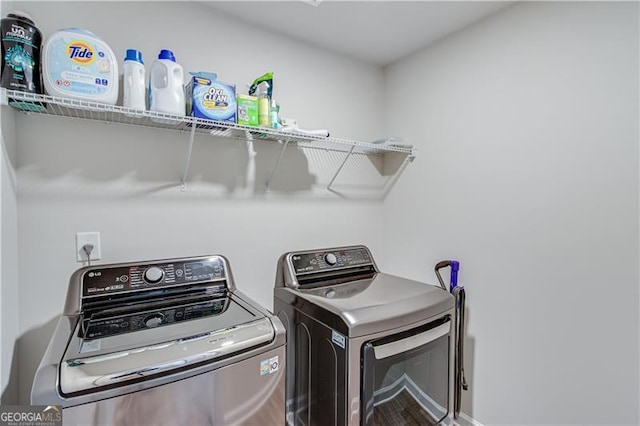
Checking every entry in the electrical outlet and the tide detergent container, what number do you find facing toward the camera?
2

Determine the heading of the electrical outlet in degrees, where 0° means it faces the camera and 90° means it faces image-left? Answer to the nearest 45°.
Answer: approximately 0°

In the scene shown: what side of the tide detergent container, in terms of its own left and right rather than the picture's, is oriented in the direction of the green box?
left

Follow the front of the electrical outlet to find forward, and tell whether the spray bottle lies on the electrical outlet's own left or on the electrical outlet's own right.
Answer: on the electrical outlet's own left

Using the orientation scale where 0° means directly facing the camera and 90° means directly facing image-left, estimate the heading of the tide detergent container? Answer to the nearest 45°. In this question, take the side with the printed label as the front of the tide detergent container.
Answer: approximately 0°
